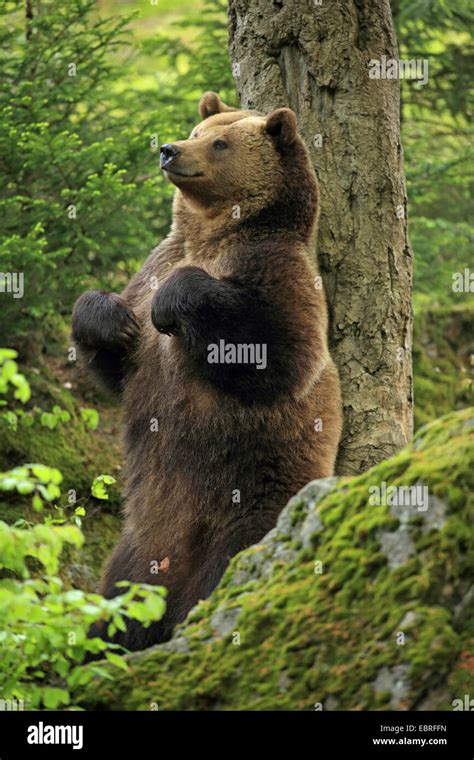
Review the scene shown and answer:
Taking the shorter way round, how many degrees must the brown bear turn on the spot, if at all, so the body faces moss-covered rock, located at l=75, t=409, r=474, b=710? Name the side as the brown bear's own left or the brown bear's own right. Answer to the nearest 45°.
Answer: approximately 45° to the brown bear's own left

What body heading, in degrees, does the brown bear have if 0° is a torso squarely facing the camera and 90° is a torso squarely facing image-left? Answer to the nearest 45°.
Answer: approximately 45°

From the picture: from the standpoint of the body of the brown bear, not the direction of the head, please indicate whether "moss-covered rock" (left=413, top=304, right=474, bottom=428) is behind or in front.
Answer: behind
